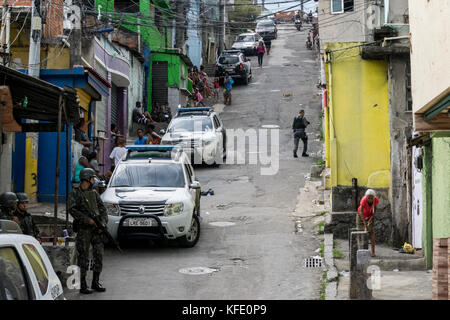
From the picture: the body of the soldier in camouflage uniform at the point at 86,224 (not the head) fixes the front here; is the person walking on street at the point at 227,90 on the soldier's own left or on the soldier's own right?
on the soldier's own left

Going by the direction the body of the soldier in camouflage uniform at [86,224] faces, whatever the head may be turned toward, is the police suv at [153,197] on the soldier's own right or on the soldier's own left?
on the soldier's own left

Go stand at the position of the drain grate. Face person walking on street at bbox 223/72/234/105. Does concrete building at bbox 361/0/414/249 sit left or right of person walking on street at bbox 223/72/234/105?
right

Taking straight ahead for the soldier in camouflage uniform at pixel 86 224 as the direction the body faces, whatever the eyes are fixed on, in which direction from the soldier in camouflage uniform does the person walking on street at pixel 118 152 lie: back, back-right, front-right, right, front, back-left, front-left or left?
back-left

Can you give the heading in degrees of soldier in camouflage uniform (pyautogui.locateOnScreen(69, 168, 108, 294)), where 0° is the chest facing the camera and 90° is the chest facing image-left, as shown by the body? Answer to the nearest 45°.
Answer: approximately 315°

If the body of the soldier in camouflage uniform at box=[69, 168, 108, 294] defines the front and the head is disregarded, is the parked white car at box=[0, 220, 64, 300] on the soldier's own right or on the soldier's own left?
on the soldier's own right

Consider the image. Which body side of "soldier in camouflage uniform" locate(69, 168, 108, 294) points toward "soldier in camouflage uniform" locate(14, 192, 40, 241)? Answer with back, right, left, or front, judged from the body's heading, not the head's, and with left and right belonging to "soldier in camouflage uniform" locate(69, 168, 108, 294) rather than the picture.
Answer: right
